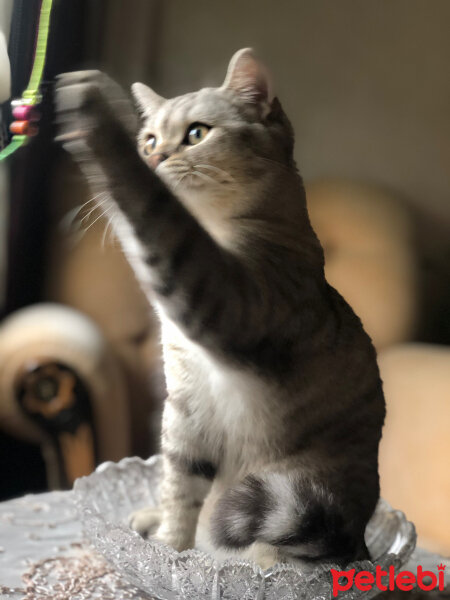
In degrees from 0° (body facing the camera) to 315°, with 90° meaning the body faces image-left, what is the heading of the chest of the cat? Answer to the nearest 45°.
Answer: approximately 45°
